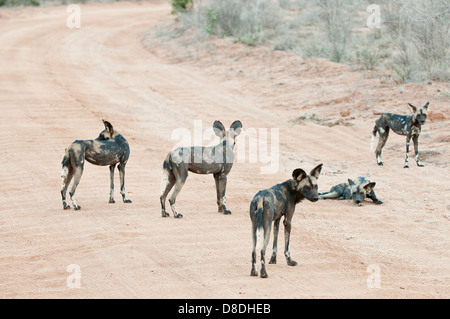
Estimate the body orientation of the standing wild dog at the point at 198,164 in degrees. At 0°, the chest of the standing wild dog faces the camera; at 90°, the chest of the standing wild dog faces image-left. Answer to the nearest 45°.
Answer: approximately 270°

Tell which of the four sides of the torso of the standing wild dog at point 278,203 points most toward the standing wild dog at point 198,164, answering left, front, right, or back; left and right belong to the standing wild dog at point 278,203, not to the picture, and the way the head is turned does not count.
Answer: left

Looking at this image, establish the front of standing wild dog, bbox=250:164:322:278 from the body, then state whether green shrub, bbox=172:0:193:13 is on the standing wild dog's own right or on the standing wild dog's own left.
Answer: on the standing wild dog's own left

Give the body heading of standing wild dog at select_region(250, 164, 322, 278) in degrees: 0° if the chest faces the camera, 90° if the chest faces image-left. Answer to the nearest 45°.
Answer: approximately 225°

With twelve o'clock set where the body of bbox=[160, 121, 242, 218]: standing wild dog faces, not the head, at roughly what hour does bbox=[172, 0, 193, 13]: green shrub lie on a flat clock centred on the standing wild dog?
The green shrub is roughly at 9 o'clock from the standing wild dog.

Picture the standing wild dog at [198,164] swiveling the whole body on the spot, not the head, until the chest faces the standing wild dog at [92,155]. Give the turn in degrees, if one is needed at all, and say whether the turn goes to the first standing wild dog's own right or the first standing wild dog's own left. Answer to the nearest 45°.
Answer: approximately 180°

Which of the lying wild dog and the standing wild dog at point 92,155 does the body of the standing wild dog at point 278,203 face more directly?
the lying wild dog

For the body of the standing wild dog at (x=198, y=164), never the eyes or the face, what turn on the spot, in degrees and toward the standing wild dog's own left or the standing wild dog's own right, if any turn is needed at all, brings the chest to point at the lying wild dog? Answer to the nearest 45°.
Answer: approximately 45° to the standing wild dog's own left
